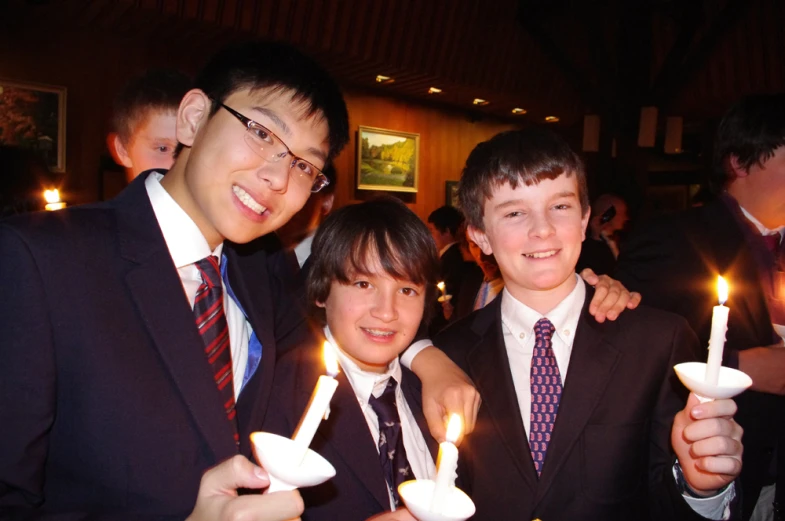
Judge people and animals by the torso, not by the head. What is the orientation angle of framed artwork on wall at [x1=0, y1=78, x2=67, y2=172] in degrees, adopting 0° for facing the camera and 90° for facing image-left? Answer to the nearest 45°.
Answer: approximately 315°

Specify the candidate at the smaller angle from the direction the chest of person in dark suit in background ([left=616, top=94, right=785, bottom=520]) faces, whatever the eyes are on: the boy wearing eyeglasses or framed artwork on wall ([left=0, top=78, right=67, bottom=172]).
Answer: the boy wearing eyeglasses

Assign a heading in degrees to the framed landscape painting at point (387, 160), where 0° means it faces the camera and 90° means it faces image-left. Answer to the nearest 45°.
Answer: approximately 315°

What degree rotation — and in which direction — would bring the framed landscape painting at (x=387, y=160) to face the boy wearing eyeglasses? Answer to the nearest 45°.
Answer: approximately 45° to its right

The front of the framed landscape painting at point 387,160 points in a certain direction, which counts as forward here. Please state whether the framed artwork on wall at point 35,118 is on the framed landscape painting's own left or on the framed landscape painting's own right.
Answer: on the framed landscape painting's own right

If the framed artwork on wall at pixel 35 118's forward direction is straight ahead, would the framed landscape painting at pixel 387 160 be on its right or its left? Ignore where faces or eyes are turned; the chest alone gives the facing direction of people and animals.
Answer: on its left
